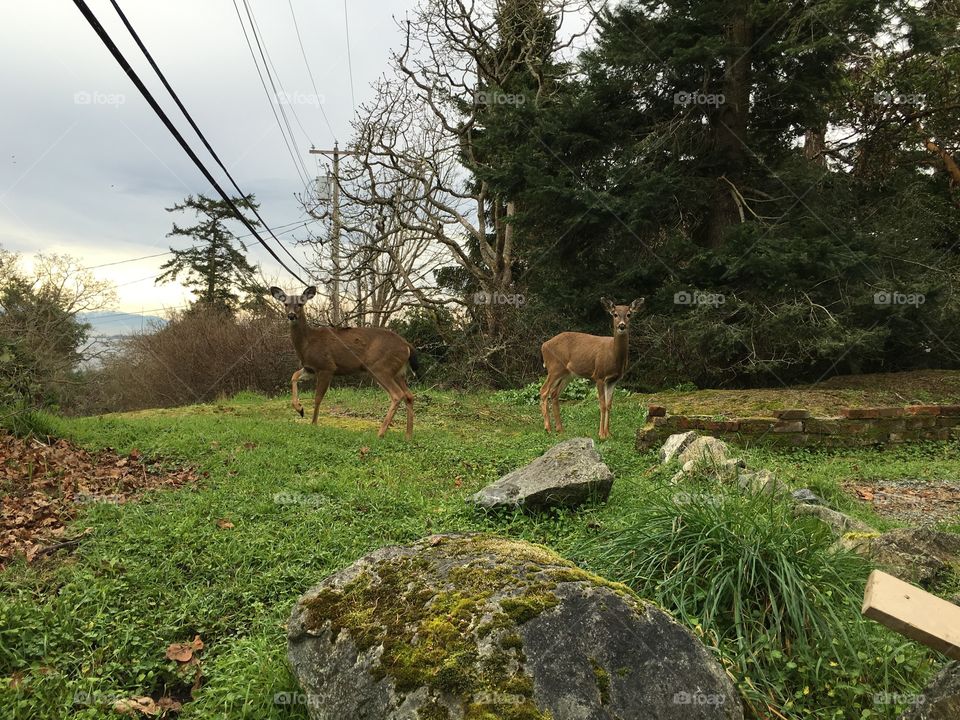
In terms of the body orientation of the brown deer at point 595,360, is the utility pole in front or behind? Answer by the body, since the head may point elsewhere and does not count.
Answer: behind

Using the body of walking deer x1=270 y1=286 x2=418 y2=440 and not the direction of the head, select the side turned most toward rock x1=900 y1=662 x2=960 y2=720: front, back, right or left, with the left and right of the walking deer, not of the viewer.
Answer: left

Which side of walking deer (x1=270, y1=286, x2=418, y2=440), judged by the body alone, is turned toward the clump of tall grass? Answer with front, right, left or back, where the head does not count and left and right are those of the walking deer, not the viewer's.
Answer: left

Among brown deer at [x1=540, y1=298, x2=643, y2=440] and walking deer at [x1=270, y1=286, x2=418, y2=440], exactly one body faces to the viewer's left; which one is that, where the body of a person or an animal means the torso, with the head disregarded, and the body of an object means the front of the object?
the walking deer

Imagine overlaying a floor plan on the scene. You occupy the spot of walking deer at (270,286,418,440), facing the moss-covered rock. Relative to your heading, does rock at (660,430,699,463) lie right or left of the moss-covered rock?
left

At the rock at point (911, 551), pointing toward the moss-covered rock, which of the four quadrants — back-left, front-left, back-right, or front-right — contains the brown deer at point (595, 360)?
back-right

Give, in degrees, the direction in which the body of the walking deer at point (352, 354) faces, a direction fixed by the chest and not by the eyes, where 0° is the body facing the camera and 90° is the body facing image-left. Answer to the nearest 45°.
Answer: approximately 90°

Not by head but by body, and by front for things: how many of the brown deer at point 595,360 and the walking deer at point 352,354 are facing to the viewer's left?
1

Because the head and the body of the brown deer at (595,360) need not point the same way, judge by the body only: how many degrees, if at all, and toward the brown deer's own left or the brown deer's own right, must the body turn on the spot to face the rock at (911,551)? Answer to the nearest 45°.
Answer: approximately 45° to the brown deer's own right

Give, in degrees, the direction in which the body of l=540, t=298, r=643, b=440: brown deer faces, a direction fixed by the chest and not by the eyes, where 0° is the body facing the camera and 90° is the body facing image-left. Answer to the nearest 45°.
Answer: approximately 315°
